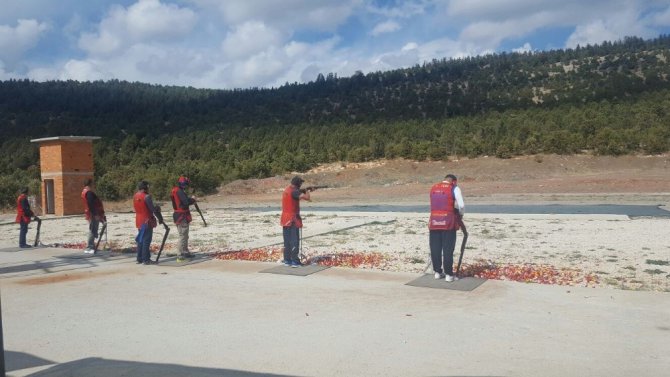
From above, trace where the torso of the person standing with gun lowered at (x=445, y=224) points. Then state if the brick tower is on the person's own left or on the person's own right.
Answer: on the person's own left

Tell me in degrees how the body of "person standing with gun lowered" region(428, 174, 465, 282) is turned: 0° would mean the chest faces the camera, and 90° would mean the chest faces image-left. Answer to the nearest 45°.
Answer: approximately 225°

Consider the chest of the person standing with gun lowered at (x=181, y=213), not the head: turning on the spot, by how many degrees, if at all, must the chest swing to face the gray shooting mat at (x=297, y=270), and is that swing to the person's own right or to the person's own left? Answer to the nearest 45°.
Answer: approximately 45° to the person's own right

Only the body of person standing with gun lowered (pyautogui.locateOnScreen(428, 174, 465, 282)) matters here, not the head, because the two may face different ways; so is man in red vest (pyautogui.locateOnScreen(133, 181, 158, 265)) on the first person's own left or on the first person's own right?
on the first person's own left

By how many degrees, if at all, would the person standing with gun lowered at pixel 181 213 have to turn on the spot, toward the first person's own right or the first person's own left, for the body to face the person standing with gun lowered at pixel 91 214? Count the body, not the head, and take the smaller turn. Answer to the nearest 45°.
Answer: approximately 135° to the first person's own left

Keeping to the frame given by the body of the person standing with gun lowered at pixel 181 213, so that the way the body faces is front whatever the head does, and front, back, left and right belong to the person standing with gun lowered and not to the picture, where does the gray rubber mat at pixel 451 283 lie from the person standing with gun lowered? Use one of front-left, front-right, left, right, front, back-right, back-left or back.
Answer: front-right

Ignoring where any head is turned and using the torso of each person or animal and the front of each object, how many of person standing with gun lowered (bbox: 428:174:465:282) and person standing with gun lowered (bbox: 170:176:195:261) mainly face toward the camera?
0

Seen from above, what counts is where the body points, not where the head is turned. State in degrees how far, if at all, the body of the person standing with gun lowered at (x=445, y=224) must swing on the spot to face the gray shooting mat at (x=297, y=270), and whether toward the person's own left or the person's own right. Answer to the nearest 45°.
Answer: approximately 135° to the person's own left

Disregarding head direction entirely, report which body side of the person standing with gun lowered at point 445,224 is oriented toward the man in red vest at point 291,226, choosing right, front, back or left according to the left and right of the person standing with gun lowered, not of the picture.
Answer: left

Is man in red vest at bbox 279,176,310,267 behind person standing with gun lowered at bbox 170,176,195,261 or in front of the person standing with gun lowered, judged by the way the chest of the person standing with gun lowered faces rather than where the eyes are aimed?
in front
